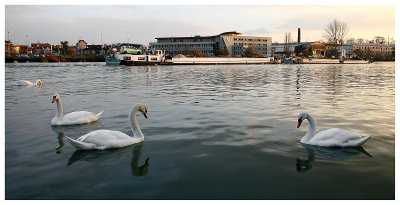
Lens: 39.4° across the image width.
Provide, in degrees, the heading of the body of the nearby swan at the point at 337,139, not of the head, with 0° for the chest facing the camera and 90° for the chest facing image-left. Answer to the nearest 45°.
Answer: approximately 90°

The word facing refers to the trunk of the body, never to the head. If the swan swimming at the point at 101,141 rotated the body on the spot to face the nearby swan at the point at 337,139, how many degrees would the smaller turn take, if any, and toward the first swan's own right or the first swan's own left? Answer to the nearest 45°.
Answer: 0° — it already faces it

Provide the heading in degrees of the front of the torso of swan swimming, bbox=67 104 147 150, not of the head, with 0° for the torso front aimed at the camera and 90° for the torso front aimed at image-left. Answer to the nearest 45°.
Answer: approximately 270°

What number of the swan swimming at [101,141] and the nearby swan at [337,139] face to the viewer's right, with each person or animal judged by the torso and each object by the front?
1

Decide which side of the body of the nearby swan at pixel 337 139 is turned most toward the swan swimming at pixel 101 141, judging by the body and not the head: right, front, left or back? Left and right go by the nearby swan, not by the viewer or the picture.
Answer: front
